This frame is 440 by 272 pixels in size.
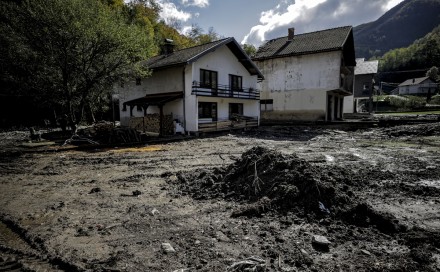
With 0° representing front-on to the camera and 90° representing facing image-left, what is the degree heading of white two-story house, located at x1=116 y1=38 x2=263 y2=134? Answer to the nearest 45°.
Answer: approximately 315°

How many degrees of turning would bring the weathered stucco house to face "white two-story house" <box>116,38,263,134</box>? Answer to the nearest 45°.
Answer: approximately 135° to its right

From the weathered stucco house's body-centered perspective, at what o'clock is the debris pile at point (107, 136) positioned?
The debris pile is roughly at 4 o'clock from the weathered stucco house.

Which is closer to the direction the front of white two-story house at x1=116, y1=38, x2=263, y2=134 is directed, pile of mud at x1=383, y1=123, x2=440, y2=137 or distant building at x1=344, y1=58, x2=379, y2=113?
the pile of mud

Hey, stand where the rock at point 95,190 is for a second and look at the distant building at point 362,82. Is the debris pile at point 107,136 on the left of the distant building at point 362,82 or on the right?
left

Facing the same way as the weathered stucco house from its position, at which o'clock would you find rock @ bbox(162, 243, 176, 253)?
The rock is roughly at 3 o'clock from the weathered stucco house.
